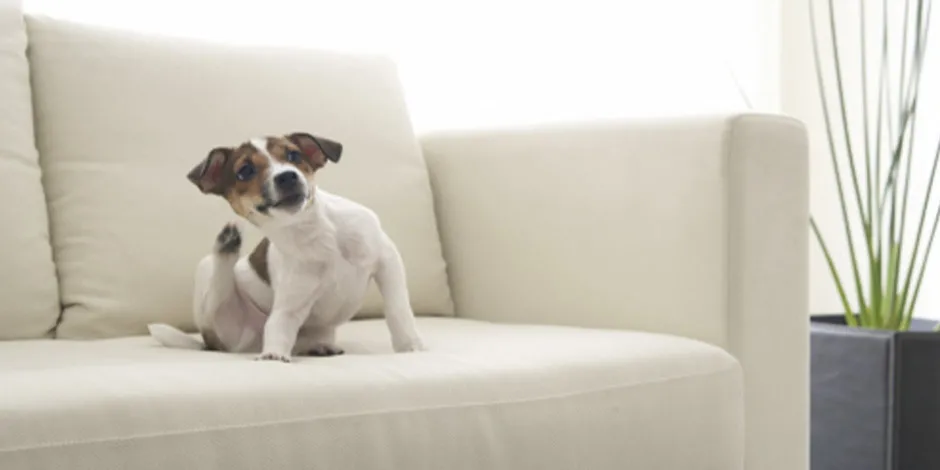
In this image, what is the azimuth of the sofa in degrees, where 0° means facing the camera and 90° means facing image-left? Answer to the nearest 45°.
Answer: approximately 315°

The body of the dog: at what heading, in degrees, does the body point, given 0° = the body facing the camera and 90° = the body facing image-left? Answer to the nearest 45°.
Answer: approximately 315°
